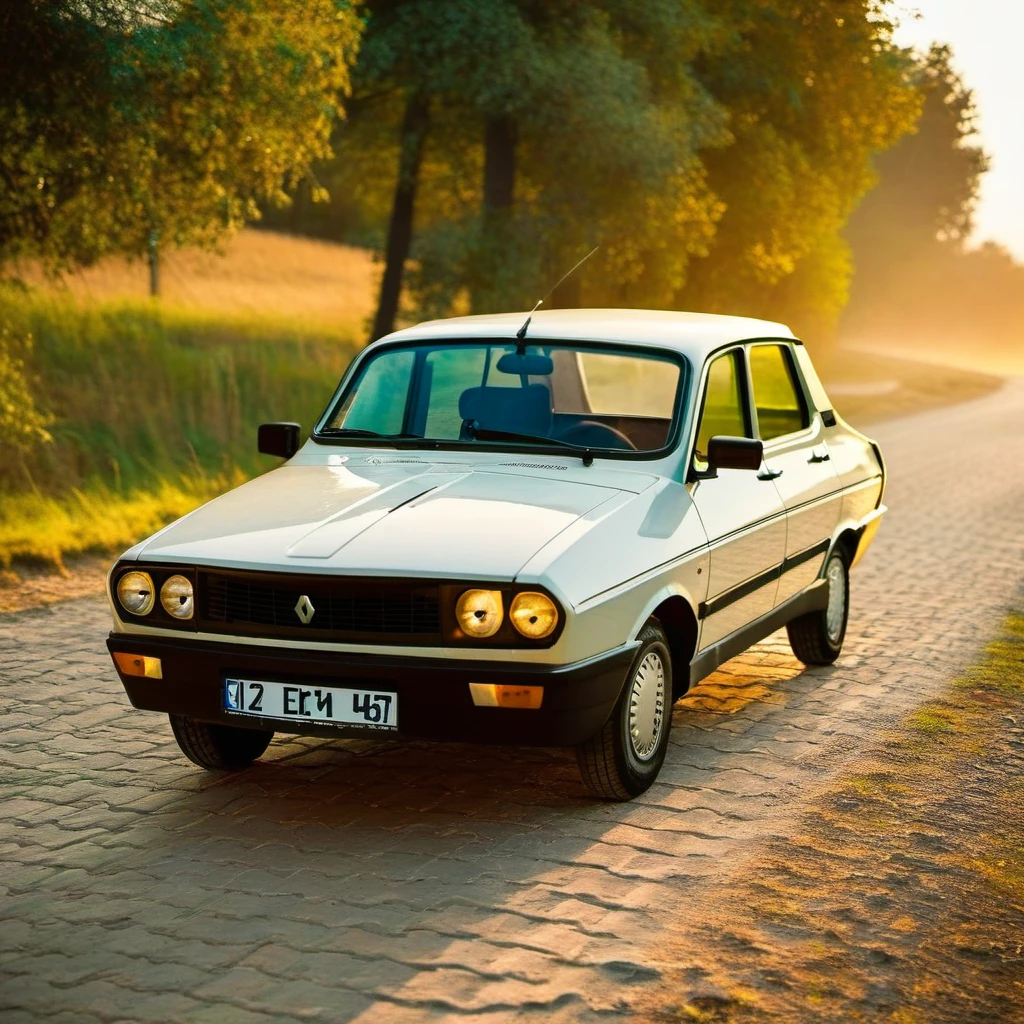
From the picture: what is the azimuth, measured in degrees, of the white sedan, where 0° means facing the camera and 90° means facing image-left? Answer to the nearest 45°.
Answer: approximately 45°

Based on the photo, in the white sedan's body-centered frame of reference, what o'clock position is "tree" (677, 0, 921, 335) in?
The tree is roughly at 5 o'clock from the white sedan.
